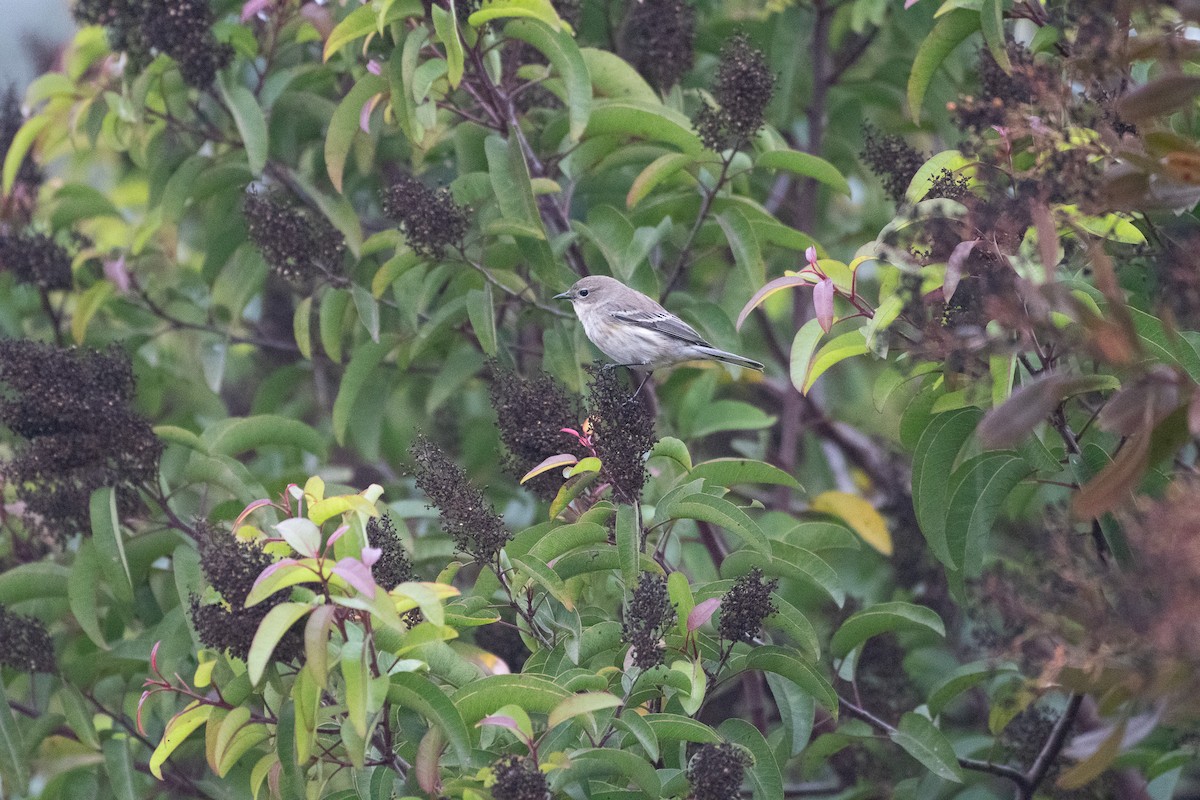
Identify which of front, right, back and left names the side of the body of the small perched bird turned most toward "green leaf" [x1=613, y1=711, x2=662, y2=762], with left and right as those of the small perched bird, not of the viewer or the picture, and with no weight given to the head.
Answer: left

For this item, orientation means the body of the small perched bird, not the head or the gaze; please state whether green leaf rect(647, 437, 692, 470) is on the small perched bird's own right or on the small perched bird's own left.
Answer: on the small perched bird's own left

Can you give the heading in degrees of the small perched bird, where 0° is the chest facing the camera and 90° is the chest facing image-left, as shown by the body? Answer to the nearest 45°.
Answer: approximately 90°

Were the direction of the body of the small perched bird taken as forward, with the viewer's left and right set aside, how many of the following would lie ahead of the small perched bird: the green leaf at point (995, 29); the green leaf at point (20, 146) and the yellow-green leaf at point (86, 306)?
2

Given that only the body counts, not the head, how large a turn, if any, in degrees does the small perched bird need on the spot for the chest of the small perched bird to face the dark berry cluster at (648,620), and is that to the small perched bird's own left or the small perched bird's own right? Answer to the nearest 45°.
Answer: approximately 90° to the small perched bird's own left

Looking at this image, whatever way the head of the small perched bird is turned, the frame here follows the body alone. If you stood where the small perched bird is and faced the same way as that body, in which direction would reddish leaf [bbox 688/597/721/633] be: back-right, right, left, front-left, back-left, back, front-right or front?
left

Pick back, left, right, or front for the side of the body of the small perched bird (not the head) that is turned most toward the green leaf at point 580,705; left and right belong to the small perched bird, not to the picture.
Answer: left

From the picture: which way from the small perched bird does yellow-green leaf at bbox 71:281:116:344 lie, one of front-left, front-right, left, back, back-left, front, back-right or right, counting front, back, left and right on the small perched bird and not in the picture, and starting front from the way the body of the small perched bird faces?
front
